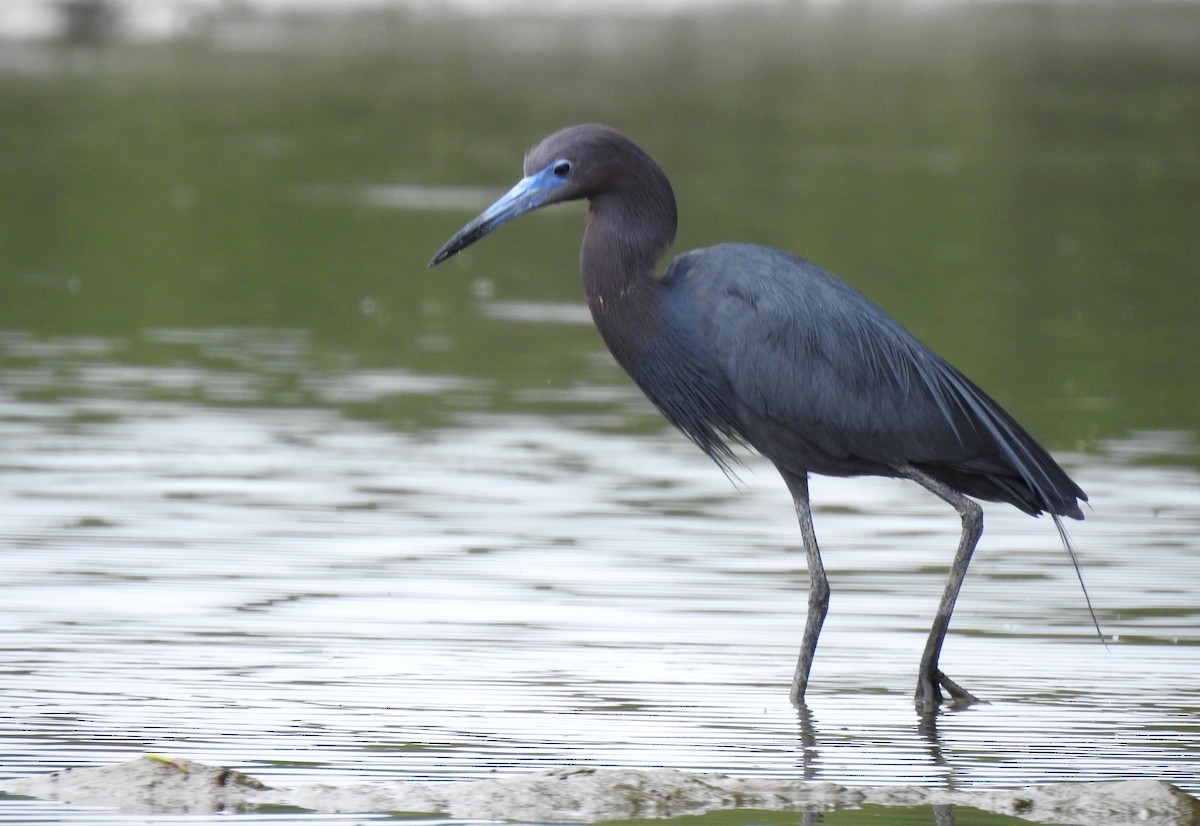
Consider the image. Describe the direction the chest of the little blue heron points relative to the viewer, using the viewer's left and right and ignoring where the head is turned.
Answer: facing to the left of the viewer
